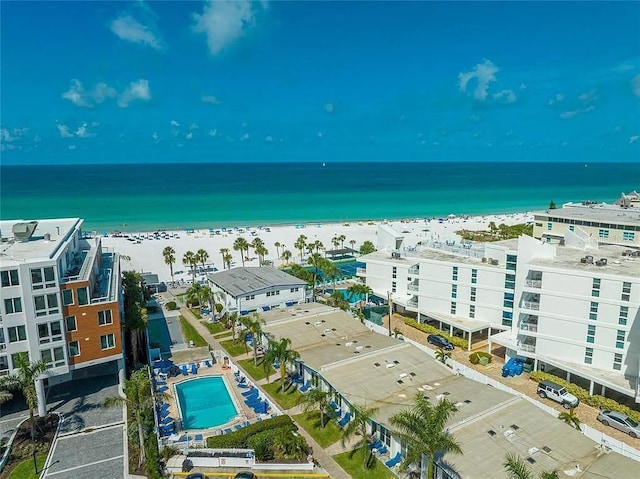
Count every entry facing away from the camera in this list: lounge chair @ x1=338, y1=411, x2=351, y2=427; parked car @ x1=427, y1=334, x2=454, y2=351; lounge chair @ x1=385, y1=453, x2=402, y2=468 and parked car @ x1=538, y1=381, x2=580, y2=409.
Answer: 0

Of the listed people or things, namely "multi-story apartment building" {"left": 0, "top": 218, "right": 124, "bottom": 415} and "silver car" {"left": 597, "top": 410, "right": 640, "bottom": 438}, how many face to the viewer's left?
0

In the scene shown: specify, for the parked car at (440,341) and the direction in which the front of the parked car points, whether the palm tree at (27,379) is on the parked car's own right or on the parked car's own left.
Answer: on the parked car's own right

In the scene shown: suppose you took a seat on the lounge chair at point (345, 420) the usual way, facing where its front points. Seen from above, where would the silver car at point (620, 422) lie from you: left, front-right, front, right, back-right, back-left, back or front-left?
back-left

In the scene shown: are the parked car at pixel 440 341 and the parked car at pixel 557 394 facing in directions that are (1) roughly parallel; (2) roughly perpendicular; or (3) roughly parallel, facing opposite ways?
roughly parallel

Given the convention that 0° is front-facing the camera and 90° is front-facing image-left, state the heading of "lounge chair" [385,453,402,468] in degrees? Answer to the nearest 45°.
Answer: approximately 45°

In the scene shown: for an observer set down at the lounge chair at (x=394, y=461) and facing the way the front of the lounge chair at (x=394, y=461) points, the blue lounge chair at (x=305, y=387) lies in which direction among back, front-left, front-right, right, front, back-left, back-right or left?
right

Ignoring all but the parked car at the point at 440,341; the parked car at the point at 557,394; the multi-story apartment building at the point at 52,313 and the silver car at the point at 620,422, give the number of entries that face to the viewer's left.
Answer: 0

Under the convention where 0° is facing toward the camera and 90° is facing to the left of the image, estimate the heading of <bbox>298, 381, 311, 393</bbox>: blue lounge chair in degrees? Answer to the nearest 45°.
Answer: approximately 45°

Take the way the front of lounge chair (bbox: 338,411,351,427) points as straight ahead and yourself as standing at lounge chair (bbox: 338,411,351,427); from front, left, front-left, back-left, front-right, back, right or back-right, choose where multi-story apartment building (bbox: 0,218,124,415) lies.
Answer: front-right

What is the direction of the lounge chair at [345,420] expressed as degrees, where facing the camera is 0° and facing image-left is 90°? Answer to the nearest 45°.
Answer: approximately 45°
